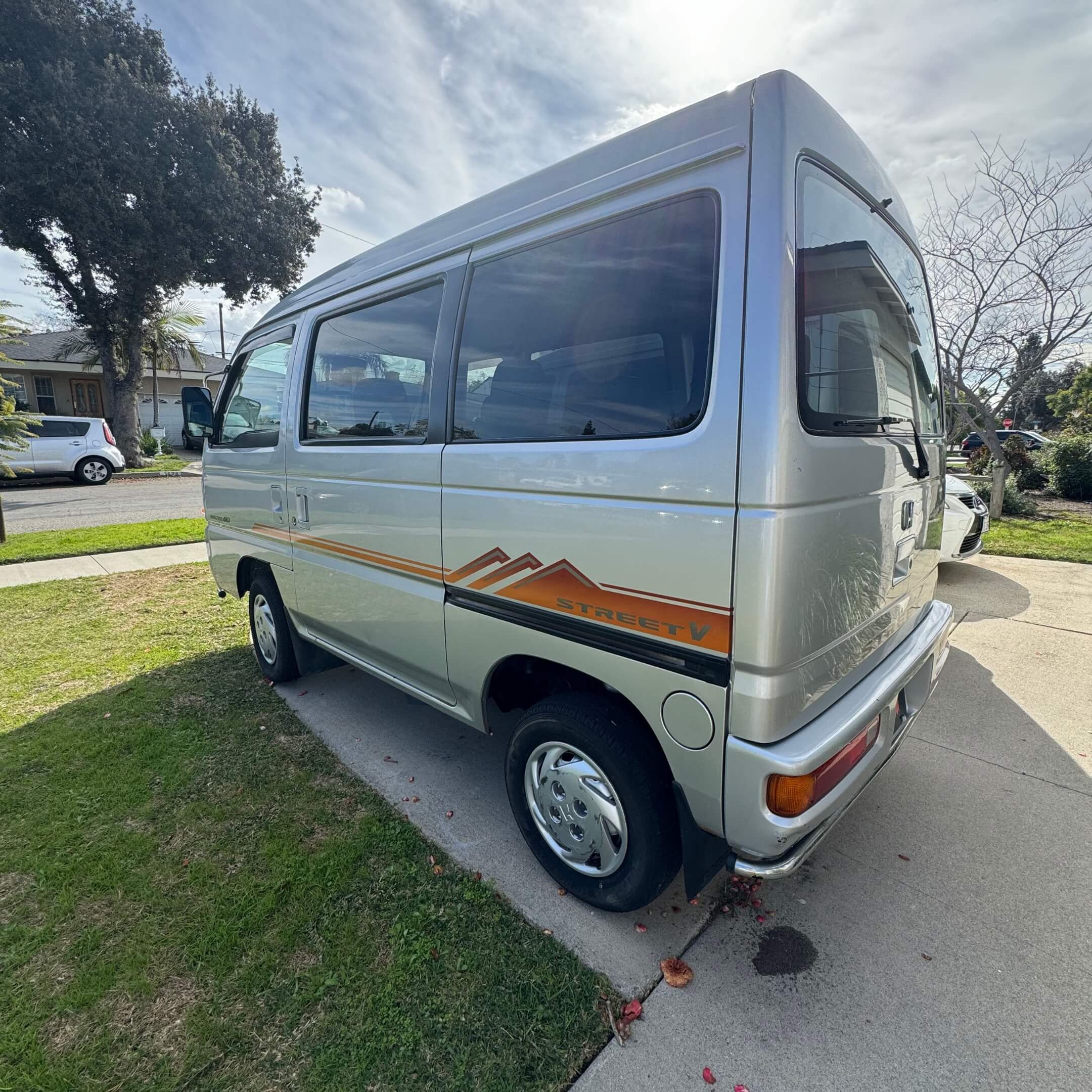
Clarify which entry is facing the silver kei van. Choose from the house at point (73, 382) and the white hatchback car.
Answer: the house

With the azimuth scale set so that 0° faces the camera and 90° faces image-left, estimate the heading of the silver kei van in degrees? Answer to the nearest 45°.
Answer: approximately 135°

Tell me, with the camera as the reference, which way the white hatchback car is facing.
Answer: facing to the left of the viewer

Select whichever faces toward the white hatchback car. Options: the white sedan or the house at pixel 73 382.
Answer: the house

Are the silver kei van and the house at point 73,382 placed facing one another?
yes

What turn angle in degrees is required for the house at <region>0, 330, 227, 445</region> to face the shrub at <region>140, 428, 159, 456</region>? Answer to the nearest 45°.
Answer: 0° — it already faces it

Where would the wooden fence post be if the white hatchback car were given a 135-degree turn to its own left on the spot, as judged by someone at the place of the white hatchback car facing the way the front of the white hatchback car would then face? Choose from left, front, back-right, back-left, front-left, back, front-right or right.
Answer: front

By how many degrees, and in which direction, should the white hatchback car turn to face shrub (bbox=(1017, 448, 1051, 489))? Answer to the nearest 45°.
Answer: approximately 135° to its left

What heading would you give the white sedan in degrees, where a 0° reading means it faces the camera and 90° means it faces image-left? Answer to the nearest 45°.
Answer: approximately 315°

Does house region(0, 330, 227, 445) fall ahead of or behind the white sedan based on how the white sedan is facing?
behind

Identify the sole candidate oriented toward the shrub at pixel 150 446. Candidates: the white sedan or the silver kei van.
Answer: the silver kei van

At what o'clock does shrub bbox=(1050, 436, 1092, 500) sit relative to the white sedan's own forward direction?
The shrub is roughly at 8 o'clock from the white sedan.

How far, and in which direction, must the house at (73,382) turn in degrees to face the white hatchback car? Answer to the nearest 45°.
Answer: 0° — it already faces it

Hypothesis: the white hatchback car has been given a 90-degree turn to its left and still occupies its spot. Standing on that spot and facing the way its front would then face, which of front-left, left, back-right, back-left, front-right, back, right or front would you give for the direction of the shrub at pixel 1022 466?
front-left
